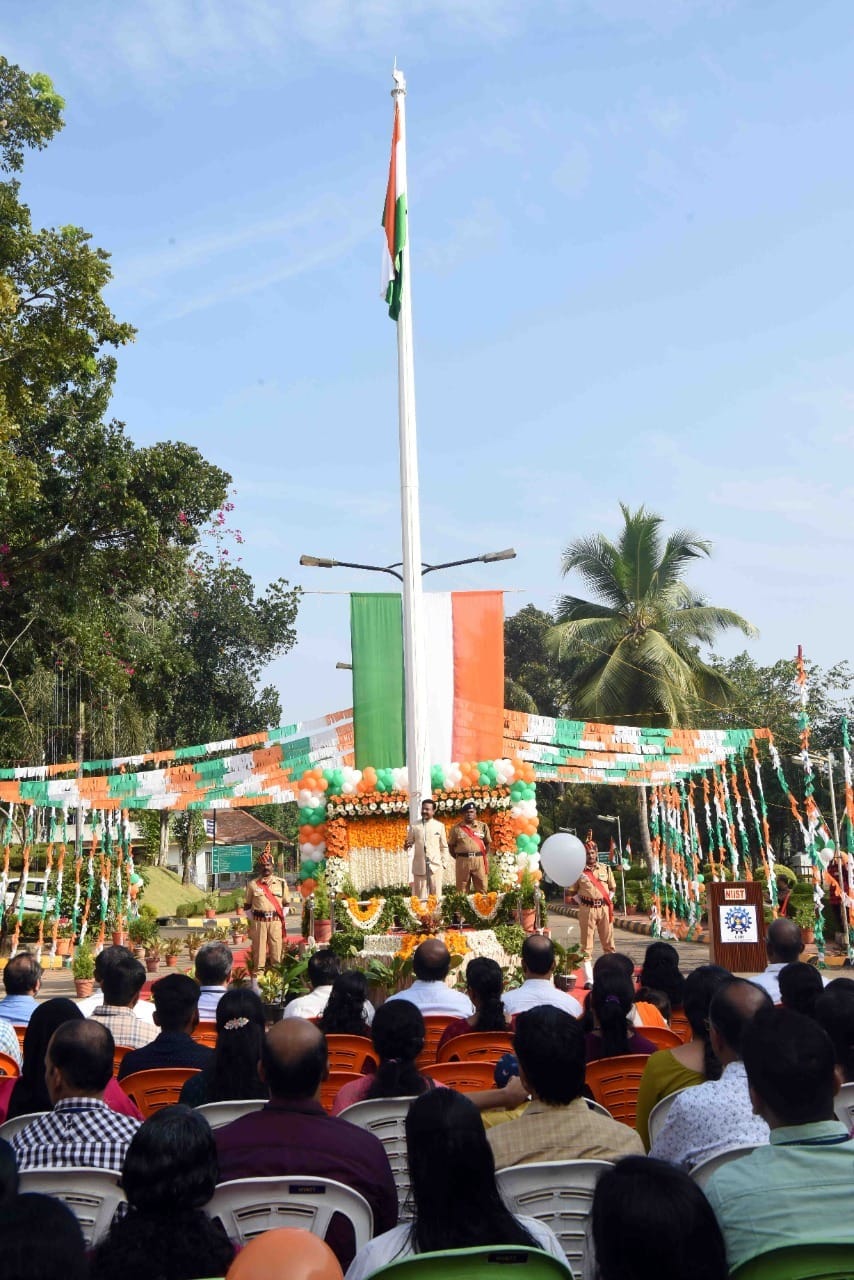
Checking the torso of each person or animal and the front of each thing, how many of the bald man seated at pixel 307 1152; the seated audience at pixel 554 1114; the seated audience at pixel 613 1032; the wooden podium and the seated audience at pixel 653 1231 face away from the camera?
4

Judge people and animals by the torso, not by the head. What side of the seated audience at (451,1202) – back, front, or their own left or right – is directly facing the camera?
back

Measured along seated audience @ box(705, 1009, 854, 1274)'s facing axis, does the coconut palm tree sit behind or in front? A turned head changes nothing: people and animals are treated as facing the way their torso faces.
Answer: in front

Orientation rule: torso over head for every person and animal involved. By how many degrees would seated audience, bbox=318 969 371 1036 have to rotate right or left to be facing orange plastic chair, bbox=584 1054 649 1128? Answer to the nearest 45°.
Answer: approximately 135° to their right

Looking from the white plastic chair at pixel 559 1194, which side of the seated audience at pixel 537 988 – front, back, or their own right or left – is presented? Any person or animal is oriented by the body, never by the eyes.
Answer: back

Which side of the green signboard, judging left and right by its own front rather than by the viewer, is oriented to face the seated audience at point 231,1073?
front

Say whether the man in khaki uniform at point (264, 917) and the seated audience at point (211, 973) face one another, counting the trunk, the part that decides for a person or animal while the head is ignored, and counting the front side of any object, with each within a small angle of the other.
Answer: yes

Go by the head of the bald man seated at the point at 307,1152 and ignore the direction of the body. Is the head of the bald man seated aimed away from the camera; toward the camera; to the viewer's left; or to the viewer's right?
away from the camera

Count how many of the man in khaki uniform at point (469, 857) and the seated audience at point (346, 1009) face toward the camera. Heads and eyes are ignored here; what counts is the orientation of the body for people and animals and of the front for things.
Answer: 1

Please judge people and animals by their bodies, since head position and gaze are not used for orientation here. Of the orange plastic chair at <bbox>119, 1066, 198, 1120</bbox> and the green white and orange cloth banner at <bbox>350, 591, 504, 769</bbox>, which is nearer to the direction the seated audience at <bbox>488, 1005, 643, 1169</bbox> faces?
the green white and orange cloth banner
